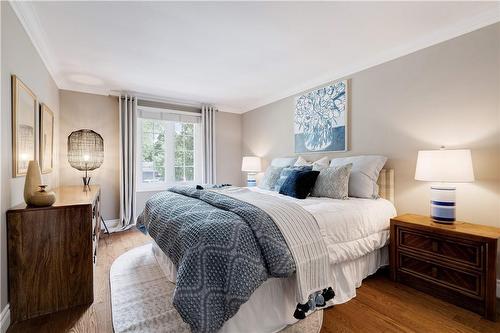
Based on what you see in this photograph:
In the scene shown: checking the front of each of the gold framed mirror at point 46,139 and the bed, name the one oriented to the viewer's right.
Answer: the gold framed mirror

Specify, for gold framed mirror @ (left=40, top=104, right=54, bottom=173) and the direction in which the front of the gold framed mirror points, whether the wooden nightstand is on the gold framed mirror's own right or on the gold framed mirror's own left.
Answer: on the gold framed mirror's own right

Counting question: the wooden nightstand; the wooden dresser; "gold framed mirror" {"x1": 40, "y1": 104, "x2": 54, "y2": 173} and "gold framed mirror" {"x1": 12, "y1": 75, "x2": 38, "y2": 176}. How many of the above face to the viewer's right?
3

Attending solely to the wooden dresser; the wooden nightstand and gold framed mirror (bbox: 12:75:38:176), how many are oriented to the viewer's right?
2

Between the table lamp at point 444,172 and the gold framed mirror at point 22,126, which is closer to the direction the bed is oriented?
the gold framed mirror

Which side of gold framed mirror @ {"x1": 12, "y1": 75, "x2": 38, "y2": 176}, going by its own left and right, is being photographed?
right

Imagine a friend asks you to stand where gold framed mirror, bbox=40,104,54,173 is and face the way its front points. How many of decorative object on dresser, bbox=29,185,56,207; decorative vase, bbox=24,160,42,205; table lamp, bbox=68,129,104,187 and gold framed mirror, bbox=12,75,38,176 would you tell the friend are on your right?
3

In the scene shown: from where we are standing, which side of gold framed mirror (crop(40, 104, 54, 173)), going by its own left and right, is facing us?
right

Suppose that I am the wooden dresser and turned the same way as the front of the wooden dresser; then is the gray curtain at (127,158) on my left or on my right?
on my left

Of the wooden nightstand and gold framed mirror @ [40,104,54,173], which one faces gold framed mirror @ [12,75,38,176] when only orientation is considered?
the wooden nightstand

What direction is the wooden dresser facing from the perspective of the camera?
to the viewer's right

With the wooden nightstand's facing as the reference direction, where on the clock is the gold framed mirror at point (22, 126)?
The gold framed mirror is roughly at 12 o'clock from the wooden nightstand.

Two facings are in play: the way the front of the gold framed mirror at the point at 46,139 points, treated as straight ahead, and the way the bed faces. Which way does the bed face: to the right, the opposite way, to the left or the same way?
the opposite way

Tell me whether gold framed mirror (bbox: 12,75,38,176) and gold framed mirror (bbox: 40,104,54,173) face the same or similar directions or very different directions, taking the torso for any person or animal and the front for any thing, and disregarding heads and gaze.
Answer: same or similar directions

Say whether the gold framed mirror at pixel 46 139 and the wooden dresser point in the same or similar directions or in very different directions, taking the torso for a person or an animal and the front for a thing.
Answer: same or similar directions

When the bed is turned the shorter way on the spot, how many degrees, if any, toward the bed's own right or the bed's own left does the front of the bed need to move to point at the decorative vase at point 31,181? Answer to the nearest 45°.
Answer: approximately 45° to the bed's own right
